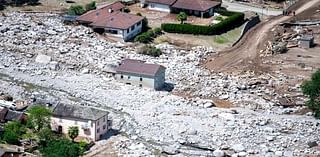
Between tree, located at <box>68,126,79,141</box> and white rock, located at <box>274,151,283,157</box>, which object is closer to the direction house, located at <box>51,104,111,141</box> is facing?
the tree

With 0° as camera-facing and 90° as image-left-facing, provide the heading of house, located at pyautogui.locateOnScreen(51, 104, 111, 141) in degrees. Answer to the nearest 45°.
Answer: approximately 45°

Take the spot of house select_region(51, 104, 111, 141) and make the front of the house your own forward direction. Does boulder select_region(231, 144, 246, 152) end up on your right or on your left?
on your left

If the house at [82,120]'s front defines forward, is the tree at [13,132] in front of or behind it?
in front

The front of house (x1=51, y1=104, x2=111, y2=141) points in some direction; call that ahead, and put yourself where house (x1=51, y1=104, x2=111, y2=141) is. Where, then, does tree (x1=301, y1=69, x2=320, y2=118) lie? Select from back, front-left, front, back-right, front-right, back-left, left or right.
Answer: back-left

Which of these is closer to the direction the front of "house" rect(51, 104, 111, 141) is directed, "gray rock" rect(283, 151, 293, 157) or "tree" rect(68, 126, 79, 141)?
the tree

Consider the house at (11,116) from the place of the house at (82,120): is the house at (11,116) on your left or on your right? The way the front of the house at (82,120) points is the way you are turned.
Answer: on your right

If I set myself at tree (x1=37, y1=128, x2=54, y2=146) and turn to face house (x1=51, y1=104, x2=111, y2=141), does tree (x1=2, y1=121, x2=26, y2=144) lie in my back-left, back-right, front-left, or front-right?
back-left

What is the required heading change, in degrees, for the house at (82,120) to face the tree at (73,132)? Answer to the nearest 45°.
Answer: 0° — it already faces it

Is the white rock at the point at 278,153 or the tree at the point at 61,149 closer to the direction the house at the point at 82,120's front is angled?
the tree

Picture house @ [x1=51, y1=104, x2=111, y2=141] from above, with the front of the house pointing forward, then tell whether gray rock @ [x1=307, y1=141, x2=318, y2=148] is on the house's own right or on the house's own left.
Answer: on the house's own left

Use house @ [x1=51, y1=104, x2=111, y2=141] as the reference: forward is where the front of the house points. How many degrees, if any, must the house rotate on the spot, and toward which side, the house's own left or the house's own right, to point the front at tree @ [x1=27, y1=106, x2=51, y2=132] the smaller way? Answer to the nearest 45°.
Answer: approximately 45° to the house's own right
